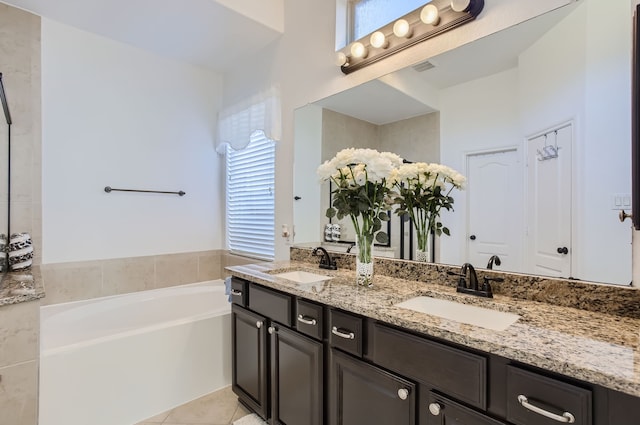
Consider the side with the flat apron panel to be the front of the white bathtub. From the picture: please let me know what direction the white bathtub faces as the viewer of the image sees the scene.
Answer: facing the viewer and to the right of the viewer

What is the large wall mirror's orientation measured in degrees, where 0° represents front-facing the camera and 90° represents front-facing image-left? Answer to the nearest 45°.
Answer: approximately 45°
